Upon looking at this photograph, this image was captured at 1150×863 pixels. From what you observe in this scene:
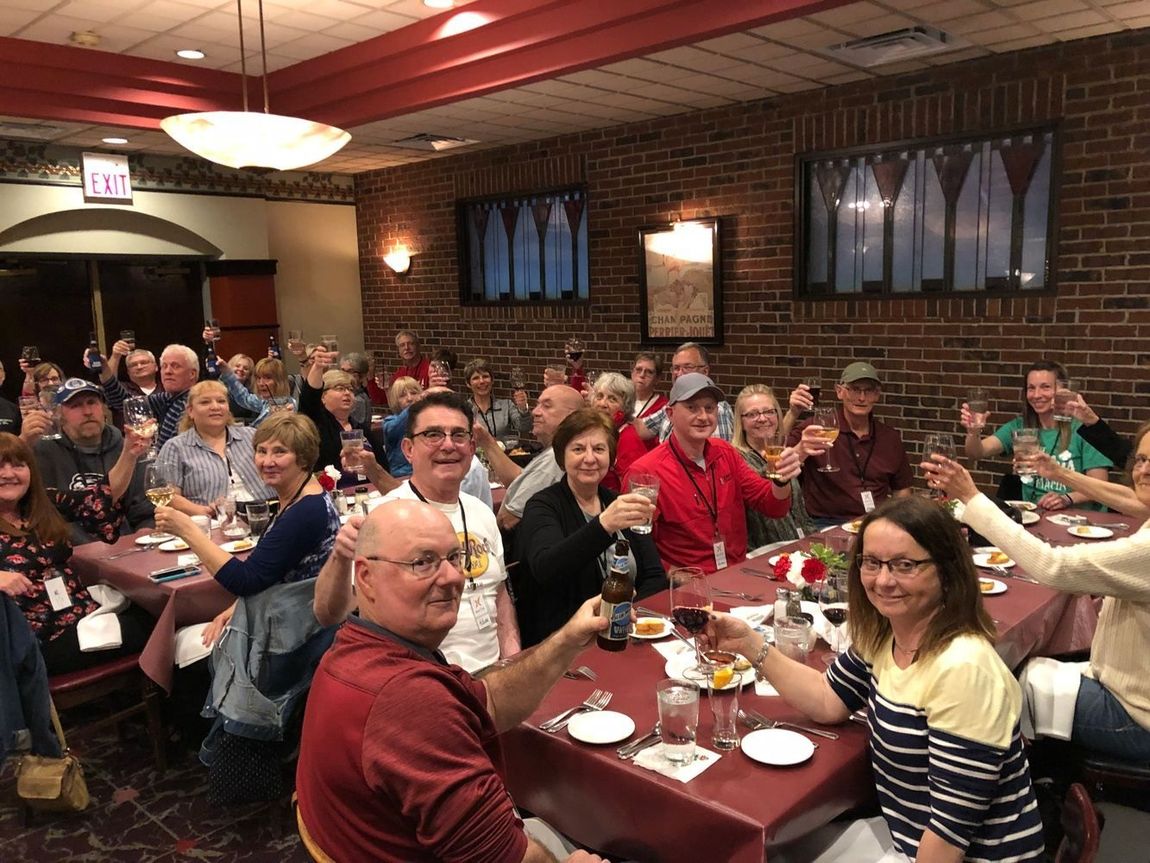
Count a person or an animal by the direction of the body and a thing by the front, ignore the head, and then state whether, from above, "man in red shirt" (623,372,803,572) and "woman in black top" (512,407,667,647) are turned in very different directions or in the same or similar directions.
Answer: same or similar directions

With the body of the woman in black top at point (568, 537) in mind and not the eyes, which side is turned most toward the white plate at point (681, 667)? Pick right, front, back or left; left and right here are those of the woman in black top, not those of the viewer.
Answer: front

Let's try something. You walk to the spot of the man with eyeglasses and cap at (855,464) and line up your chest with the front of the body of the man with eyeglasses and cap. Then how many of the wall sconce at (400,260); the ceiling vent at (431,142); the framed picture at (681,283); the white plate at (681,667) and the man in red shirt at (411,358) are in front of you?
1

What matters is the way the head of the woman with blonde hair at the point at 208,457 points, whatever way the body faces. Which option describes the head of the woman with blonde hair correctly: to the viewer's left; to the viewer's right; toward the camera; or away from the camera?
toward the camera

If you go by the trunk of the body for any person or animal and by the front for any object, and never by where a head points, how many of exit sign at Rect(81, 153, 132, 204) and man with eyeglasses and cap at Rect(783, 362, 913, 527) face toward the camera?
2

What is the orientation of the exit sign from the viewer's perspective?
toward the camera

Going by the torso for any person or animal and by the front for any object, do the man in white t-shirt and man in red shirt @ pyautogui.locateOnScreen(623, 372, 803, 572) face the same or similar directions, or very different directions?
same or similar directions

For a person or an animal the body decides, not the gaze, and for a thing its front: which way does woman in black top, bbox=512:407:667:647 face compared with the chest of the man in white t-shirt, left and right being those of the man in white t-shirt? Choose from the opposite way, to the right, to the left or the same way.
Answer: the same way

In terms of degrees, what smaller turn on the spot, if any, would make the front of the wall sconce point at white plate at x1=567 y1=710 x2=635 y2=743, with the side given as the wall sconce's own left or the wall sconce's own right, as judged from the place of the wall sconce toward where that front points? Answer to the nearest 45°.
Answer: approximately 45° to the wall sconce's own left

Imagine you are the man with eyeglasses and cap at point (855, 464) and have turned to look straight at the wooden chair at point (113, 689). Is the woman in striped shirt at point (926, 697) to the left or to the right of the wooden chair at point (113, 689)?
left

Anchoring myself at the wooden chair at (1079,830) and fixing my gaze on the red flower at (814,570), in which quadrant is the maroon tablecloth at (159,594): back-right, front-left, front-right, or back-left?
front-left

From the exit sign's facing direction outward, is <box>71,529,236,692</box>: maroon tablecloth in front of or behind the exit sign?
in front

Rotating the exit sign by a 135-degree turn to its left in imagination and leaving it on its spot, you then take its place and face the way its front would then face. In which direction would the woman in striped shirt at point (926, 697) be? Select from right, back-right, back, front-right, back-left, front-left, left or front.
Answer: back-right

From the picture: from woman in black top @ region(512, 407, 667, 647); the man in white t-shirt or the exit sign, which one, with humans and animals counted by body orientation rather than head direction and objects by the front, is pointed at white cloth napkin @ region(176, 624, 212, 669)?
the exit sign

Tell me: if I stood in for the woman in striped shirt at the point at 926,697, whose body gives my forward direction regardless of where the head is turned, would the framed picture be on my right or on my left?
on my right

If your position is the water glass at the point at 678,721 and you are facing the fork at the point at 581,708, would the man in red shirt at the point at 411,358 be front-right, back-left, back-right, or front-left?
front-right

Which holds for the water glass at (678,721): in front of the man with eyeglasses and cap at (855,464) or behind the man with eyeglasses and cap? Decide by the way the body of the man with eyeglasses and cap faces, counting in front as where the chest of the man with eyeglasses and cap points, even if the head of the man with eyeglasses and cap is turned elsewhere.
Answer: in front

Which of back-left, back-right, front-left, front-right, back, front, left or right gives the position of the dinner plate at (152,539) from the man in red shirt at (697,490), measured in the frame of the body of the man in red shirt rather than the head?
back-right

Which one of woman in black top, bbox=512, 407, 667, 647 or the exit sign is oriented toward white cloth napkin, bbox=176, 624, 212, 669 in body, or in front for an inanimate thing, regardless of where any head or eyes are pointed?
the exit sign

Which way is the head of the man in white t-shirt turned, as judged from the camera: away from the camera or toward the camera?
toward the camera
